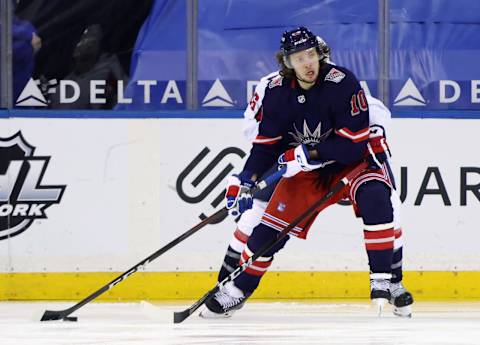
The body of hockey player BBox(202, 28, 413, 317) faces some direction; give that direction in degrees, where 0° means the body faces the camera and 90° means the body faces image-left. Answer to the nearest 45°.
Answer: approximately 0°

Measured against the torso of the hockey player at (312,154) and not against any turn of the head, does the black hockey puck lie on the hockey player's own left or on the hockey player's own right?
on the hockey player's own right
